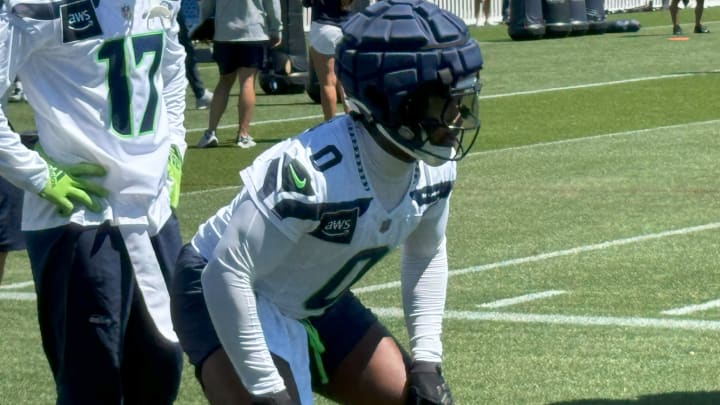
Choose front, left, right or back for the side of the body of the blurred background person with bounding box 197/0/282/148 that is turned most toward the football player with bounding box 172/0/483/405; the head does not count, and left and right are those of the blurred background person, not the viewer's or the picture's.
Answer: front

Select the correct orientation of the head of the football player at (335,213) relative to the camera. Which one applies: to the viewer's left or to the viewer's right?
to the viewer's right

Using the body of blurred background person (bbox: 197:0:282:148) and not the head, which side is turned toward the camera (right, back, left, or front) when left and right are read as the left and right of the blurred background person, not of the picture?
front

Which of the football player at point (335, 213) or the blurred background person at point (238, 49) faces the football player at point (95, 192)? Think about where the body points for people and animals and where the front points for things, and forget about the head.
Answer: the blurred background person

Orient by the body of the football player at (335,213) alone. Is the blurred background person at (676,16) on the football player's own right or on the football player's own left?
on the football player's own left

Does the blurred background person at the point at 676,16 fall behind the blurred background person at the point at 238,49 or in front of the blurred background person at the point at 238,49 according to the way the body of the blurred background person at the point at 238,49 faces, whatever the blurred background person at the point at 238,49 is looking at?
behind

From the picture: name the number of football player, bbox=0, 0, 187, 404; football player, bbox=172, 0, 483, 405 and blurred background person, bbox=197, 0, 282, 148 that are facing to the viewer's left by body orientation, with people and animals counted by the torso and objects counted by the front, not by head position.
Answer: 0

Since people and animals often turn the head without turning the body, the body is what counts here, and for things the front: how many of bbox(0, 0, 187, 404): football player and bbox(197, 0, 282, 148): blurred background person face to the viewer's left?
0

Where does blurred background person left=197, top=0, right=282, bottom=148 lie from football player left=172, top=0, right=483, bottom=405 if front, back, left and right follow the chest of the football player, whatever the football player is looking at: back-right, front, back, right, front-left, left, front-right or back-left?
back-left

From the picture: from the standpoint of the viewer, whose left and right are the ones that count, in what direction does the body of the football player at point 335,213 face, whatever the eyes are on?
facing the viewer and to the right of the viewer

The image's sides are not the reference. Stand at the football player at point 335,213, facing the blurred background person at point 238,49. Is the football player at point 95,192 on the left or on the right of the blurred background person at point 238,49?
left

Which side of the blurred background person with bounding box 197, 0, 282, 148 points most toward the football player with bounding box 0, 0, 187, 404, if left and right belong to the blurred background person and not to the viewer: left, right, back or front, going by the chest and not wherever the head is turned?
front

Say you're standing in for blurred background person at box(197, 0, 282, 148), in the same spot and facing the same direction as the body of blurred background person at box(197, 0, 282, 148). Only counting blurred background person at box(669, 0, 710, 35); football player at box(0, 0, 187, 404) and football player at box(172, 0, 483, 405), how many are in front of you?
2
